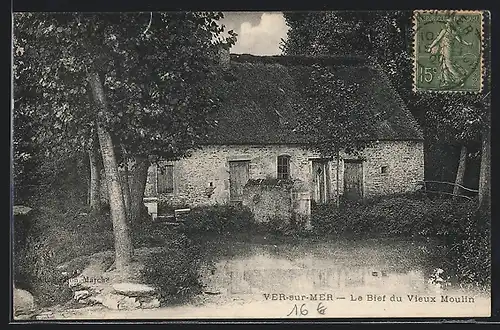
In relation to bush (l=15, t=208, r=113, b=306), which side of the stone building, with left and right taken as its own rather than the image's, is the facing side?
front

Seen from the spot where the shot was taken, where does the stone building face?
facing the viewer
